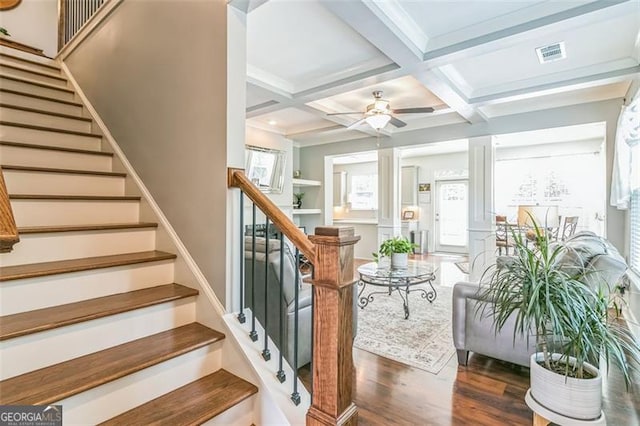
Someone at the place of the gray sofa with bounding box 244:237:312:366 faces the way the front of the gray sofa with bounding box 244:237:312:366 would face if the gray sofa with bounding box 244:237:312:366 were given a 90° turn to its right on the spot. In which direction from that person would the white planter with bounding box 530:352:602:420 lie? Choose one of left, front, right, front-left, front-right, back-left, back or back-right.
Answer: front

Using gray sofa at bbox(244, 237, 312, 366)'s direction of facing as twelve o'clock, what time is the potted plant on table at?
The potted plant on table is roughly at 12 o'clock from the gray sofa.

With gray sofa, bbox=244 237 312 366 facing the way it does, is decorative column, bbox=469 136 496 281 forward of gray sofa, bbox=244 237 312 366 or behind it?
forward

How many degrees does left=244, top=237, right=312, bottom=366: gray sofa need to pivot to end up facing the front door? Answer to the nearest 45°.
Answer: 0° — it already faces it

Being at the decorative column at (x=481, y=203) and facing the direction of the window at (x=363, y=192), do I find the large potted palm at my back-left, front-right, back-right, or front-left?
back-left

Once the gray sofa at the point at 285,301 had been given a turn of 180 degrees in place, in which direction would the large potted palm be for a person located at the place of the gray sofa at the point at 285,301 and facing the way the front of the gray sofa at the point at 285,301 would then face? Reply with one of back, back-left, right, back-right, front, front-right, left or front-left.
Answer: left

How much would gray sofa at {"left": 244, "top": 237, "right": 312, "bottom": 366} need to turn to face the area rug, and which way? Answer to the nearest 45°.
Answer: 0° — it already faces it

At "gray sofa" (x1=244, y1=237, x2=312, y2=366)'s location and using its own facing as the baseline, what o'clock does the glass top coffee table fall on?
The glass top coffee table is roughly at 12 o'clock from the gray sofa.

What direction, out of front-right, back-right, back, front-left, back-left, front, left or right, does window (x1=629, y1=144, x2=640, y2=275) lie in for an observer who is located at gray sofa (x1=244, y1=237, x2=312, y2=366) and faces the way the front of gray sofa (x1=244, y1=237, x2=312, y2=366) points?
front-right

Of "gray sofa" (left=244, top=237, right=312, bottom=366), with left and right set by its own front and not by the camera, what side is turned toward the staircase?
back

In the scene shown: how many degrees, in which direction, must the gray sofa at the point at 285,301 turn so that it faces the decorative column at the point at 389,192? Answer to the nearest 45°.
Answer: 0° — it already faces it

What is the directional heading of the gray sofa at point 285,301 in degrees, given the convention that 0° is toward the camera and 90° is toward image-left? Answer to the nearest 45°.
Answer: approximately 225°
